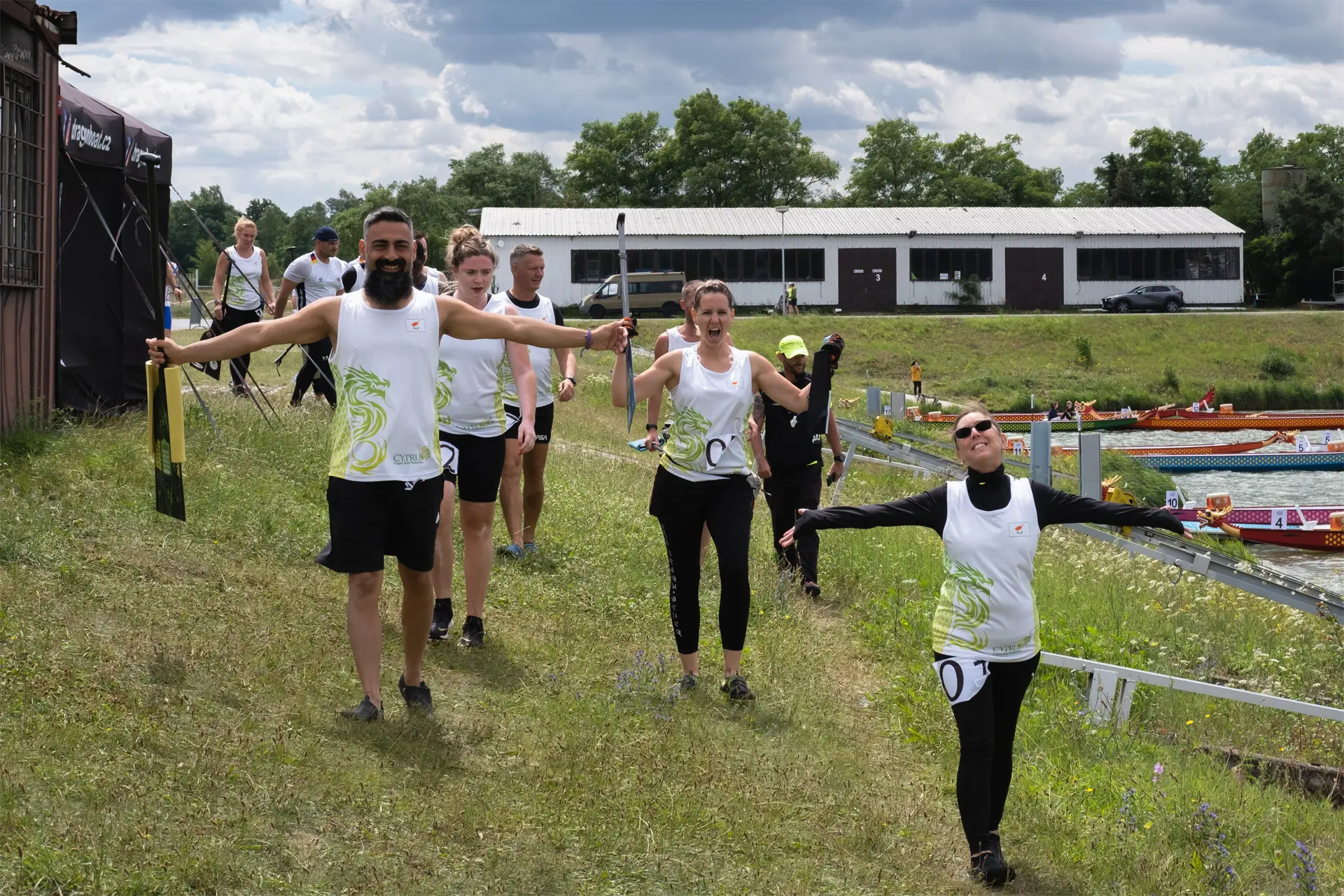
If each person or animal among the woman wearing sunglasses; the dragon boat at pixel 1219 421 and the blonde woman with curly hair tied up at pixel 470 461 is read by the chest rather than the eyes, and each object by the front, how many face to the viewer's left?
1

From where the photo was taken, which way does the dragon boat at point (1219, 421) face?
to the viewer's left

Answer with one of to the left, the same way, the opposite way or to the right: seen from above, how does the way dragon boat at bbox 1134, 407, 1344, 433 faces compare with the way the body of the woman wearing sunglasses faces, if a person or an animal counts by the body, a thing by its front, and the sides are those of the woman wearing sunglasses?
to the right

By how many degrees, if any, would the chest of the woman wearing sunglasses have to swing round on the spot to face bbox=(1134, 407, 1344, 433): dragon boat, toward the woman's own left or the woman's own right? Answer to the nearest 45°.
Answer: approximately 180°

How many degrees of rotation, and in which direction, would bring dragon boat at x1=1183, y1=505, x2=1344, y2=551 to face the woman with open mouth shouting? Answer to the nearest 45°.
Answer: approximately 90° to its left

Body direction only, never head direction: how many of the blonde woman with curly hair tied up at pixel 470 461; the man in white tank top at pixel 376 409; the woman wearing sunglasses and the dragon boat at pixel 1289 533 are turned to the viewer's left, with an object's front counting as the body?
1

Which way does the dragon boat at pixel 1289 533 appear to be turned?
to the viewer's left

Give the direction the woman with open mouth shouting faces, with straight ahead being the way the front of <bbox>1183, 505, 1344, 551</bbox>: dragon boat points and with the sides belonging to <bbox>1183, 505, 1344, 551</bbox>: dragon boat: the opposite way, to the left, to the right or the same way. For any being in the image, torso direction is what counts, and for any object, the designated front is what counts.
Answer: to the left
